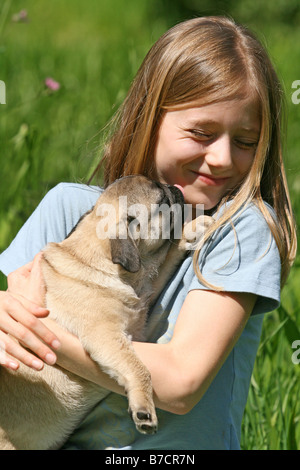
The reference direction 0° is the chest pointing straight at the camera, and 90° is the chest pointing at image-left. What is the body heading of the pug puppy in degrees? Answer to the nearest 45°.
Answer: approximately 270°
